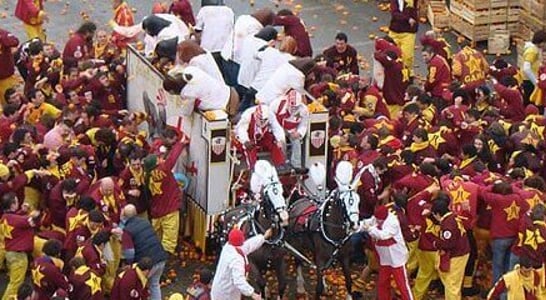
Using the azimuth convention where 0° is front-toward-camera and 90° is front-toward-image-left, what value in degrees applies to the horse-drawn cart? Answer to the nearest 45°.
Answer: approximately 315°

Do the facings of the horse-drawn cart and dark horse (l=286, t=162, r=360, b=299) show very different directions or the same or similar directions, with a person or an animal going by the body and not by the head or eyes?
same or similar directions

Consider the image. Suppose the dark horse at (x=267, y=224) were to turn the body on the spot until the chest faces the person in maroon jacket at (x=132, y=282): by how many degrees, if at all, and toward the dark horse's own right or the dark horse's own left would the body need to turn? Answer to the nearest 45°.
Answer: approximately 90° to the dark horse's own right

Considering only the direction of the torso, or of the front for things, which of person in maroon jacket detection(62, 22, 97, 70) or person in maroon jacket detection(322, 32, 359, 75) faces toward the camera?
person in maroon jacket detection(322, 32, 359, 75)

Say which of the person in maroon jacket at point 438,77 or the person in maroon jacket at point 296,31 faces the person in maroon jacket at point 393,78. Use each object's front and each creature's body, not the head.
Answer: the person in maroon jacket at point 438,77

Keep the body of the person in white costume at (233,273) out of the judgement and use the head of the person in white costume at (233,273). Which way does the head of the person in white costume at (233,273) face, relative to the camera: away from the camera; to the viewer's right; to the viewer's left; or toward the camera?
away from the camera

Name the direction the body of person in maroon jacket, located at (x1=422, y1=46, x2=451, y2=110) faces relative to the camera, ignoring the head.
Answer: to the viewer's left

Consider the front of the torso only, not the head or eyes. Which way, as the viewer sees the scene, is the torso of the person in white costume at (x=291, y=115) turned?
toward the camera

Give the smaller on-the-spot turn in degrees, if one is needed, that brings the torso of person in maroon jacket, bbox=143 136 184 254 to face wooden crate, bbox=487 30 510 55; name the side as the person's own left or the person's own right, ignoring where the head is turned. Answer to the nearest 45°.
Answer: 0° — they already face it
